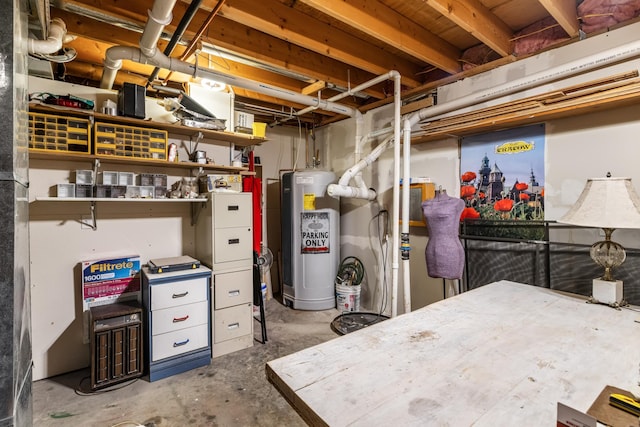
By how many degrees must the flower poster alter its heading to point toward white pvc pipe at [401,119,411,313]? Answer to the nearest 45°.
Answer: approximately 45° to its right

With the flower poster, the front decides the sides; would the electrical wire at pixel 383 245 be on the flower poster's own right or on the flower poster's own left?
on the flower poster's own right

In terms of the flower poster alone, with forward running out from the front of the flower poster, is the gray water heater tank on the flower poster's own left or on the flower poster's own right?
on the flower poster's own right

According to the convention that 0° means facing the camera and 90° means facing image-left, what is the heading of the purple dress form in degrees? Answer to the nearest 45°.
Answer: approximately 0°

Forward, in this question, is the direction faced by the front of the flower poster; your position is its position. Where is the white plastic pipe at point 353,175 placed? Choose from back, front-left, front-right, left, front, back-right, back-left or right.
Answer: front-right
